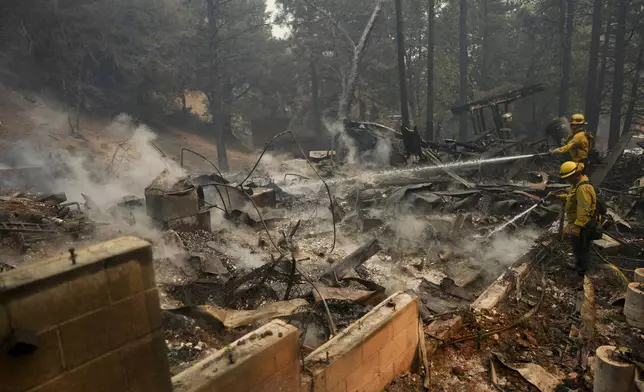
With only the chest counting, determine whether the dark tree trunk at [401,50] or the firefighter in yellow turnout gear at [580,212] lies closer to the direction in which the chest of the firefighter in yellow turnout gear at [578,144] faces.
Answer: the dark tree trunk

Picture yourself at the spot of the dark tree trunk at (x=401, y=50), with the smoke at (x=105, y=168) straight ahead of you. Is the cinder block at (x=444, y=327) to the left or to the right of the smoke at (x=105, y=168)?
left

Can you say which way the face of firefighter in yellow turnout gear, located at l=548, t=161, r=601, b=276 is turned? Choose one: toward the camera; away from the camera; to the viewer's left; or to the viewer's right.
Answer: to the viewer's left

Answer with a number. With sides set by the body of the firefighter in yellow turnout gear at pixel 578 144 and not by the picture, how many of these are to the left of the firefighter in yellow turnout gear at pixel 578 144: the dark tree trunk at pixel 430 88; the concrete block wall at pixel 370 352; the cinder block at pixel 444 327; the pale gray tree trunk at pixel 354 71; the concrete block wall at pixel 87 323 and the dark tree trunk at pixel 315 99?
3

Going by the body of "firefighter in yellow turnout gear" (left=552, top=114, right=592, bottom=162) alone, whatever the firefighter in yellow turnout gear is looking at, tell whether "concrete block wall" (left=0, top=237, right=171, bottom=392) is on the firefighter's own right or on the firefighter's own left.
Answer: on the firefighter's own left

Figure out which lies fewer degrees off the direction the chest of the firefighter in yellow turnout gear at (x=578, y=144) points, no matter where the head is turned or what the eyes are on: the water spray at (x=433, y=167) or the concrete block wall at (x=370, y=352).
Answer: the water spray

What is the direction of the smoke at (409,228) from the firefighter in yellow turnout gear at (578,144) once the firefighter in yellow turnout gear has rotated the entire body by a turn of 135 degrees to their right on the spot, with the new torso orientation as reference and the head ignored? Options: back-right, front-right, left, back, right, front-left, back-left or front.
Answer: back

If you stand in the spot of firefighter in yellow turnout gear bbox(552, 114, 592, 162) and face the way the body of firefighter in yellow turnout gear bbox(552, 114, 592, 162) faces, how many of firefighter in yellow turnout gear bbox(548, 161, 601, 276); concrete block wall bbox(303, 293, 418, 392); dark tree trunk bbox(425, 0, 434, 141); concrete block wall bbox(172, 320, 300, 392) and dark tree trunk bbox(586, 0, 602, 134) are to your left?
3

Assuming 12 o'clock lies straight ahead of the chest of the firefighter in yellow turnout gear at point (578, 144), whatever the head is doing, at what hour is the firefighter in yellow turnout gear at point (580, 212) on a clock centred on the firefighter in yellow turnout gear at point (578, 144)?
the firefighter in yellow turnout gear at point (580, 212) is roughly at 9 o'clock from the firefighter in yellow turnout gear at point (578, 144).

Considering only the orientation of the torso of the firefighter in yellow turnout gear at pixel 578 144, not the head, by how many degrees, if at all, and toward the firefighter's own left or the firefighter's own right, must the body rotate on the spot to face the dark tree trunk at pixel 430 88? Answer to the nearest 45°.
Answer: approximately 45° to the firefighter's own right

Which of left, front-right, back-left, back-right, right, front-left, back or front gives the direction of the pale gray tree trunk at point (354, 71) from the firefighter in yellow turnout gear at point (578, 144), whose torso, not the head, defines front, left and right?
front-right

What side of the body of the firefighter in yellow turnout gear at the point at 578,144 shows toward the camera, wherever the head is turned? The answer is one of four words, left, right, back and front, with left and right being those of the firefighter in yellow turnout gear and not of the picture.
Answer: left

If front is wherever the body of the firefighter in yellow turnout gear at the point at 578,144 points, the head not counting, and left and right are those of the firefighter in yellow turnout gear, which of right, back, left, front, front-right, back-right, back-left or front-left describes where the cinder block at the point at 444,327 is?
left

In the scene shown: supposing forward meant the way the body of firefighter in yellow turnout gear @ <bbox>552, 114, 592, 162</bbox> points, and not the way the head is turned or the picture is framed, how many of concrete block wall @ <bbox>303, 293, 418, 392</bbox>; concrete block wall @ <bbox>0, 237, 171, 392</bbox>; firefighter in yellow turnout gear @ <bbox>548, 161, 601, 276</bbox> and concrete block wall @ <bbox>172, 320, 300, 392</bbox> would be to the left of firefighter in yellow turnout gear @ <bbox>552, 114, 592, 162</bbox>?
4

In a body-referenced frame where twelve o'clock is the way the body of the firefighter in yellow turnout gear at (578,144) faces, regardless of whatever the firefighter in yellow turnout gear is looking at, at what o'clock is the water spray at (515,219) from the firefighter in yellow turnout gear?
The water spray is roughly at 10 o'clock from the firefighter in yellow turnout gear.

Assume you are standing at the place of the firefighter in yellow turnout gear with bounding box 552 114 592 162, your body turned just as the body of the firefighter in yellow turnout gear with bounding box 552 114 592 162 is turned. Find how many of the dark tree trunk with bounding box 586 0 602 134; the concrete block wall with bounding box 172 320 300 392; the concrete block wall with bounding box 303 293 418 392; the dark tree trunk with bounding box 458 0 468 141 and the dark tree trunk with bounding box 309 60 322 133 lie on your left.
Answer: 2

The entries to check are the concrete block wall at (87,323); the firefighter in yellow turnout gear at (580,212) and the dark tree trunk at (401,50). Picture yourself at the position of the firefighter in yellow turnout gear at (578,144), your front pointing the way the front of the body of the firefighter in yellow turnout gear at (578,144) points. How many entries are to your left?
2
